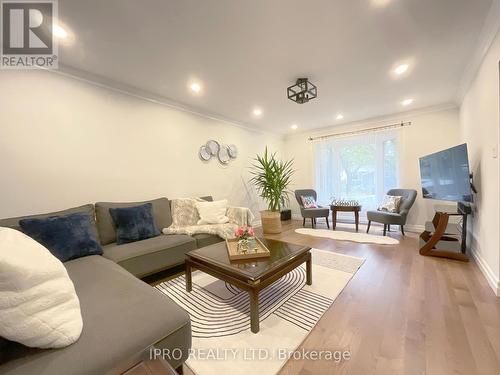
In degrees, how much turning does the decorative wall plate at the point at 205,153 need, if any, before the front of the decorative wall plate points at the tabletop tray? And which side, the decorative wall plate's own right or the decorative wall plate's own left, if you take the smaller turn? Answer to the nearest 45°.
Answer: approximately 45° to the decorative wall plate's own right

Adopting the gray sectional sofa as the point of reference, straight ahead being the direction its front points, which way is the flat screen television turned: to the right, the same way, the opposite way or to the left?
the opposite way

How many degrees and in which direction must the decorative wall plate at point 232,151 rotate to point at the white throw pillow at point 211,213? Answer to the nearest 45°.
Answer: approximately 45° to its right

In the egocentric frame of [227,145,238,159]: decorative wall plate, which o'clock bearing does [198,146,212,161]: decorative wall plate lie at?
[198,146,212,161]: decorative wall plate is roughly at 3 o'clock from [227,145,238,159]: decorative wall plate.

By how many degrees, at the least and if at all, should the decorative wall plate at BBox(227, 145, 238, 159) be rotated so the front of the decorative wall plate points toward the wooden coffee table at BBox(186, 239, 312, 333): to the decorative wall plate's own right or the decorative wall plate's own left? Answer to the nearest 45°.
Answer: approximately 45° to the decorative wall plate's own right

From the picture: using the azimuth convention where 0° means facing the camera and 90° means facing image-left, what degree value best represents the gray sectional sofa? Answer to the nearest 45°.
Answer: approximately 315°

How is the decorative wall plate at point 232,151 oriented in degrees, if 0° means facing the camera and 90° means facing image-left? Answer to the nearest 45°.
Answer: approximately 315°

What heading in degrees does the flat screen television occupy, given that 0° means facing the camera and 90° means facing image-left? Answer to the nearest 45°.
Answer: approximately 45°

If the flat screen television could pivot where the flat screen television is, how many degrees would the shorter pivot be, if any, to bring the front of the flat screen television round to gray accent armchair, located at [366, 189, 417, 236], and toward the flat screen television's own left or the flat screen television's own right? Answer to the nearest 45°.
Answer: approximately 90° to the flat screen television's own right

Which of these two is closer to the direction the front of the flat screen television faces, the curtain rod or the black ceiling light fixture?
the black ceiling light fixture

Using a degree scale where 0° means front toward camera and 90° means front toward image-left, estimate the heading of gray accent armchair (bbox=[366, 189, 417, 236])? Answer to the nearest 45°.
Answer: approximately 45°

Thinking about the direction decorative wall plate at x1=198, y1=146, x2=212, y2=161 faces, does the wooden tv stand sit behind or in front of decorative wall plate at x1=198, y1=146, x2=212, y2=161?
in front

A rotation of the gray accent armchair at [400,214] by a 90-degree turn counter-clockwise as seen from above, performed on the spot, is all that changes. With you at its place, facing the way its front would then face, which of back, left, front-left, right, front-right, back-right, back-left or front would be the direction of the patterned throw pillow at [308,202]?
back-right

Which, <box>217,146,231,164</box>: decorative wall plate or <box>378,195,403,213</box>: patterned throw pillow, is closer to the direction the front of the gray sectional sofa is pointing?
the patterned throw pillow
